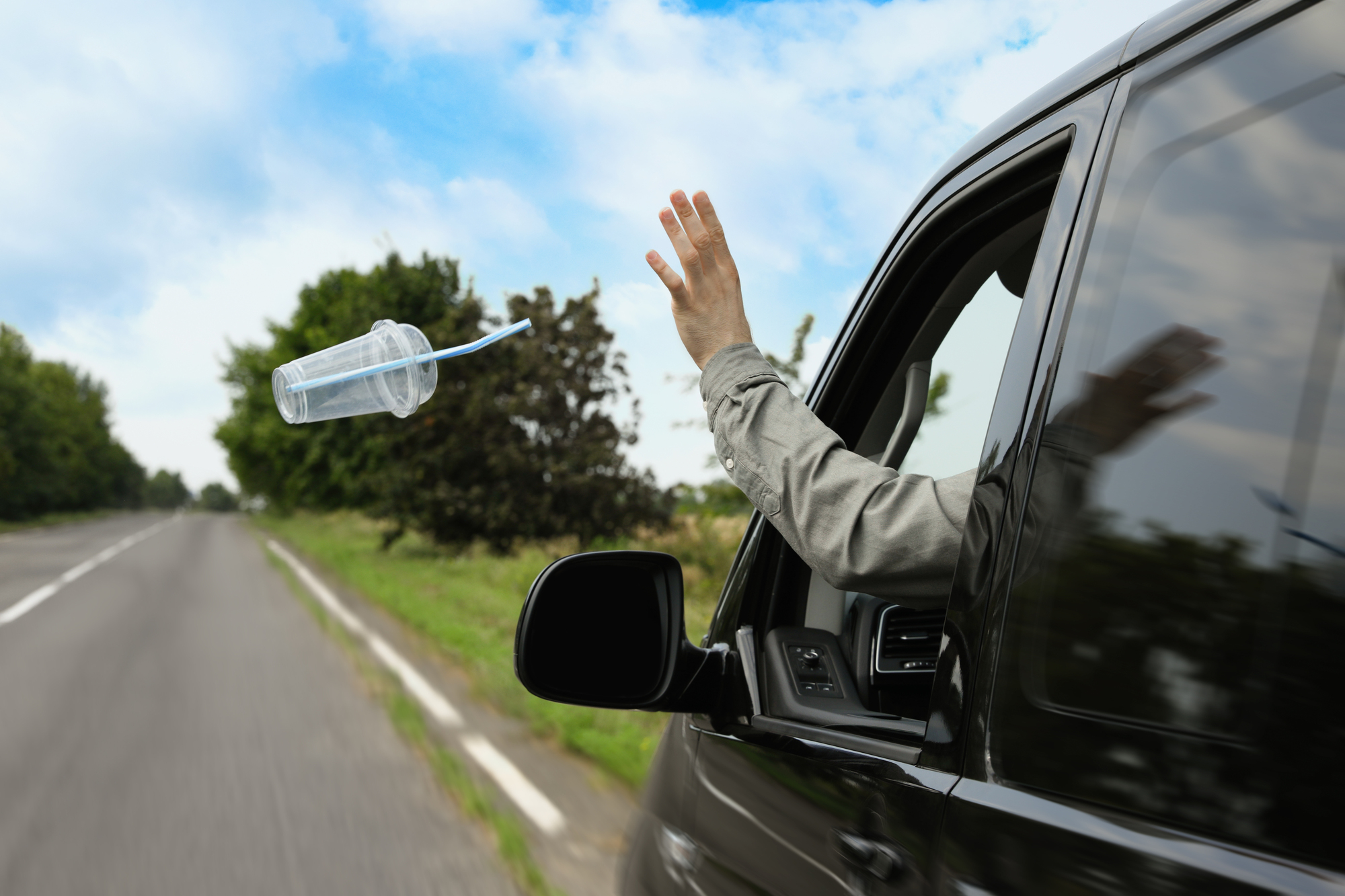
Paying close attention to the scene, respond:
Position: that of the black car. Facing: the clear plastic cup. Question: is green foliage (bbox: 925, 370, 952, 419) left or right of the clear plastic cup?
right

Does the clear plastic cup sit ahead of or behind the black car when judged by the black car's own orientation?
ahead

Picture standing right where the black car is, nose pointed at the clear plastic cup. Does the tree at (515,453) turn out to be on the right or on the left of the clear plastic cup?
right

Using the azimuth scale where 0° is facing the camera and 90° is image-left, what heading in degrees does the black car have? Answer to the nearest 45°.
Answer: approximately 135°

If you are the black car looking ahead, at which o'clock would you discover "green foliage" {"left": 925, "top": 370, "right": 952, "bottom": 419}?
The green foliage is roughly at 1 o'clock from the black car.
